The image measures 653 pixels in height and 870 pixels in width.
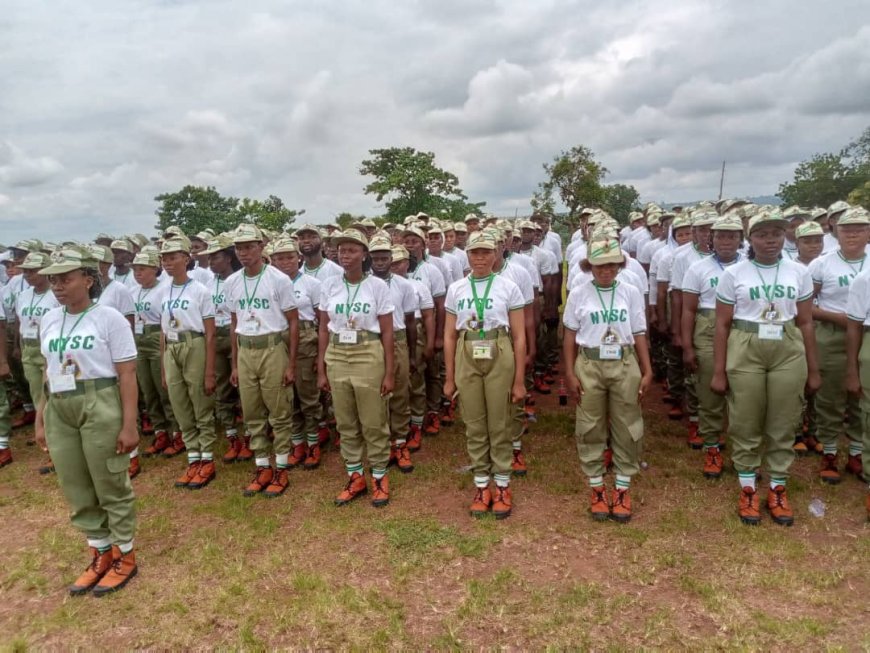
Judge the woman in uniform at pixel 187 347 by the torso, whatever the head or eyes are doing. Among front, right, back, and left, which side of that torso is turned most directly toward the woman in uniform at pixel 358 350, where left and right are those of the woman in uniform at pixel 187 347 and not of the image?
left

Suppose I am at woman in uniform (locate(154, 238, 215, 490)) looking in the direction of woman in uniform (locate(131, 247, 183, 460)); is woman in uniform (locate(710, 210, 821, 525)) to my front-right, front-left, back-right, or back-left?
back-right

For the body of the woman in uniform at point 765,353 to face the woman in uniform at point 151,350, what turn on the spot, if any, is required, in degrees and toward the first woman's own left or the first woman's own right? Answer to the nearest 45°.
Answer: approximately 90° to the first woman's own right

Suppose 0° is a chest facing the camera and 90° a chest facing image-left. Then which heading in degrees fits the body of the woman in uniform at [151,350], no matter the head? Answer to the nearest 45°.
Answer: approximately 45°

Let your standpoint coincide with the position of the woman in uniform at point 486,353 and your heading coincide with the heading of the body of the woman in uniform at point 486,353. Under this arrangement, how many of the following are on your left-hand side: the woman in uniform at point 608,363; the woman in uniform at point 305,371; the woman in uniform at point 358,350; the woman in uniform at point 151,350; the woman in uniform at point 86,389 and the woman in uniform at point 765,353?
2

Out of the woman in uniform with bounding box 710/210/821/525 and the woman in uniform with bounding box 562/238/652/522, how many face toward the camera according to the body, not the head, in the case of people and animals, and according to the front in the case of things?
2

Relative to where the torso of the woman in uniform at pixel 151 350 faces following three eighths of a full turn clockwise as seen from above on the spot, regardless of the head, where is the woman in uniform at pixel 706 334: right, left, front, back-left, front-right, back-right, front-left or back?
back-right

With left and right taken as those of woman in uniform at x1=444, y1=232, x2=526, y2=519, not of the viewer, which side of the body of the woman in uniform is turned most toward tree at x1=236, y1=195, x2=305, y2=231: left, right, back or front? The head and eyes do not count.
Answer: back

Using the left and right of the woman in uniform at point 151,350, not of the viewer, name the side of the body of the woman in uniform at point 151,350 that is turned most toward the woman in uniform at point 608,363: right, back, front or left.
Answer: left

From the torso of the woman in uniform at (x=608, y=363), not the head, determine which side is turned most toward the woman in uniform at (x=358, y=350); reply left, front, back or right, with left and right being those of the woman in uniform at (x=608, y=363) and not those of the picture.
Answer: right

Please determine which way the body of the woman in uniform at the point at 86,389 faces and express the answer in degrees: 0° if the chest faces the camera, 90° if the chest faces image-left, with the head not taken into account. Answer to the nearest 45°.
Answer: approximately 45°

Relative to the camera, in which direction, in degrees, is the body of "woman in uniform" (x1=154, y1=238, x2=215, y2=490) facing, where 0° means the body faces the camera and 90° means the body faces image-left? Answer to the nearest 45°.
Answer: approximately 45°
